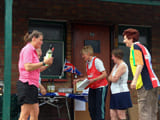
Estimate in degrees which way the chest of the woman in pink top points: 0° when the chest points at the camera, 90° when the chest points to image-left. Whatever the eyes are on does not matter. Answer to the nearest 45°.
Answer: approximately 270°

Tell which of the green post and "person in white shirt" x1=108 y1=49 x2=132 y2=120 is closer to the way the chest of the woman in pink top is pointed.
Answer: the person in white shirt

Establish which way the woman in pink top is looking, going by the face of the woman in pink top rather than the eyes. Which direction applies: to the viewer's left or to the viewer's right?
to the viewer's right

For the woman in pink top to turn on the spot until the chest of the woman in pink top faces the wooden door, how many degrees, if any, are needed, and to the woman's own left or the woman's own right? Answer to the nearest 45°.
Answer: approximately 45° to the woman's own left

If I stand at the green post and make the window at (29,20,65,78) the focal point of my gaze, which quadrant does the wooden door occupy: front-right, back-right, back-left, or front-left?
front-right

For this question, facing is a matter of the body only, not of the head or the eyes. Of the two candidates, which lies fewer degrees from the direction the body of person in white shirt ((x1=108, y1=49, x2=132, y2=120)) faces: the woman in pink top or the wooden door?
the woman in pink top

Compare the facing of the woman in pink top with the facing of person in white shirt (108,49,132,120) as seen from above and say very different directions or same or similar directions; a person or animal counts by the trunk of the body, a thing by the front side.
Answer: very different directions

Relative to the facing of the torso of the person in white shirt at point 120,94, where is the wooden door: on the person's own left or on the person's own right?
on the person's own right

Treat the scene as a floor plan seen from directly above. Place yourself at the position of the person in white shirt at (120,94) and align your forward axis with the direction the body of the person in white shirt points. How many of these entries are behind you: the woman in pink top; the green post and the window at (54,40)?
0

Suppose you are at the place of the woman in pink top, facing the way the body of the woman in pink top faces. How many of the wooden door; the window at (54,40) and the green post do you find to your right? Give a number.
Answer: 0
